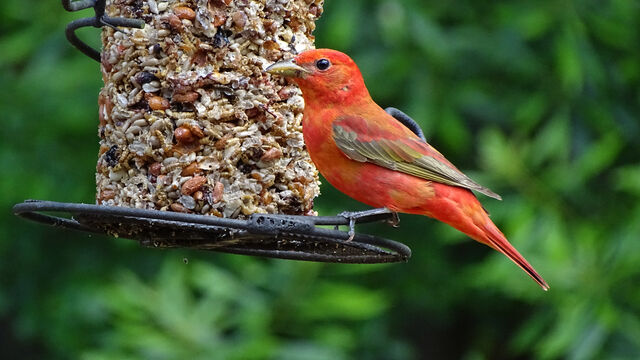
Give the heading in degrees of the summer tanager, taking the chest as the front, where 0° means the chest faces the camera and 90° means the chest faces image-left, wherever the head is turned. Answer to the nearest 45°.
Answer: approximately 90°
